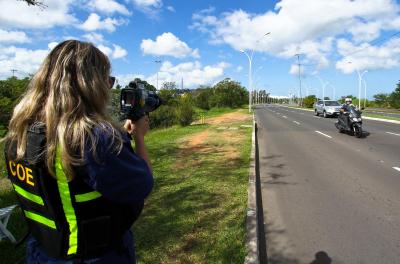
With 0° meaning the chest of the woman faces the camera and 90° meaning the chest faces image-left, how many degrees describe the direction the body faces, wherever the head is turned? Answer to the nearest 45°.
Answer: approximately 225°

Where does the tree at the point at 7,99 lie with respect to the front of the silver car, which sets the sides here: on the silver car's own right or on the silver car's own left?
on the silver car's own right

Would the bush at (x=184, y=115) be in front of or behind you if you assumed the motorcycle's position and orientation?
behind

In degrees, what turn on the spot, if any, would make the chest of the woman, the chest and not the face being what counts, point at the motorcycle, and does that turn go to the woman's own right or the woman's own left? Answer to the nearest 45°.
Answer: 0° — they already face it

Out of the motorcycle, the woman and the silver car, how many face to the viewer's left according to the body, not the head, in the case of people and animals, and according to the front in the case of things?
0

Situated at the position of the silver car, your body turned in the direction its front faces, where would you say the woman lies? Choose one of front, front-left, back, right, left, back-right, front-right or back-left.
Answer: front-right

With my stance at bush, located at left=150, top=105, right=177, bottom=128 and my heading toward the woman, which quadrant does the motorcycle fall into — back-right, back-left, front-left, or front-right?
front-left

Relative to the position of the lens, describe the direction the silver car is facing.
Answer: facing the viewer and to the right of the viewer

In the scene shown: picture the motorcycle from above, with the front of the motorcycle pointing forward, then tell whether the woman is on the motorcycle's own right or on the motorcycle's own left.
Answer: on the motorcycle's own right

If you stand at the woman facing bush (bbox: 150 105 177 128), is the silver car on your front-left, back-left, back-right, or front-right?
front-right

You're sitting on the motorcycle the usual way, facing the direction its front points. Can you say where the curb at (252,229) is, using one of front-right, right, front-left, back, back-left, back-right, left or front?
front-right

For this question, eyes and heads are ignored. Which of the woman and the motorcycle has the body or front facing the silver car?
the woman

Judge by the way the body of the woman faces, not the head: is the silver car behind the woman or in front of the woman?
in front

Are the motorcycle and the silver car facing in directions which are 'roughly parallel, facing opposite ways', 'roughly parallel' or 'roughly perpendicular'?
roughly parallel

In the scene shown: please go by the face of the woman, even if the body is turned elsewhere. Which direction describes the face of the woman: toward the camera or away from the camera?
away from the camera

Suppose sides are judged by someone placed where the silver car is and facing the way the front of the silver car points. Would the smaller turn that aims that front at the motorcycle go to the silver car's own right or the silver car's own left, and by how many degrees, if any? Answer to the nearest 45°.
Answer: approximately 45° to the silver car's own right

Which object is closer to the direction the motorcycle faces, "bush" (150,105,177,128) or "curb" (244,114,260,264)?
the curb

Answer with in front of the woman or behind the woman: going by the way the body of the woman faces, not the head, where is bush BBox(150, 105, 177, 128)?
in front
